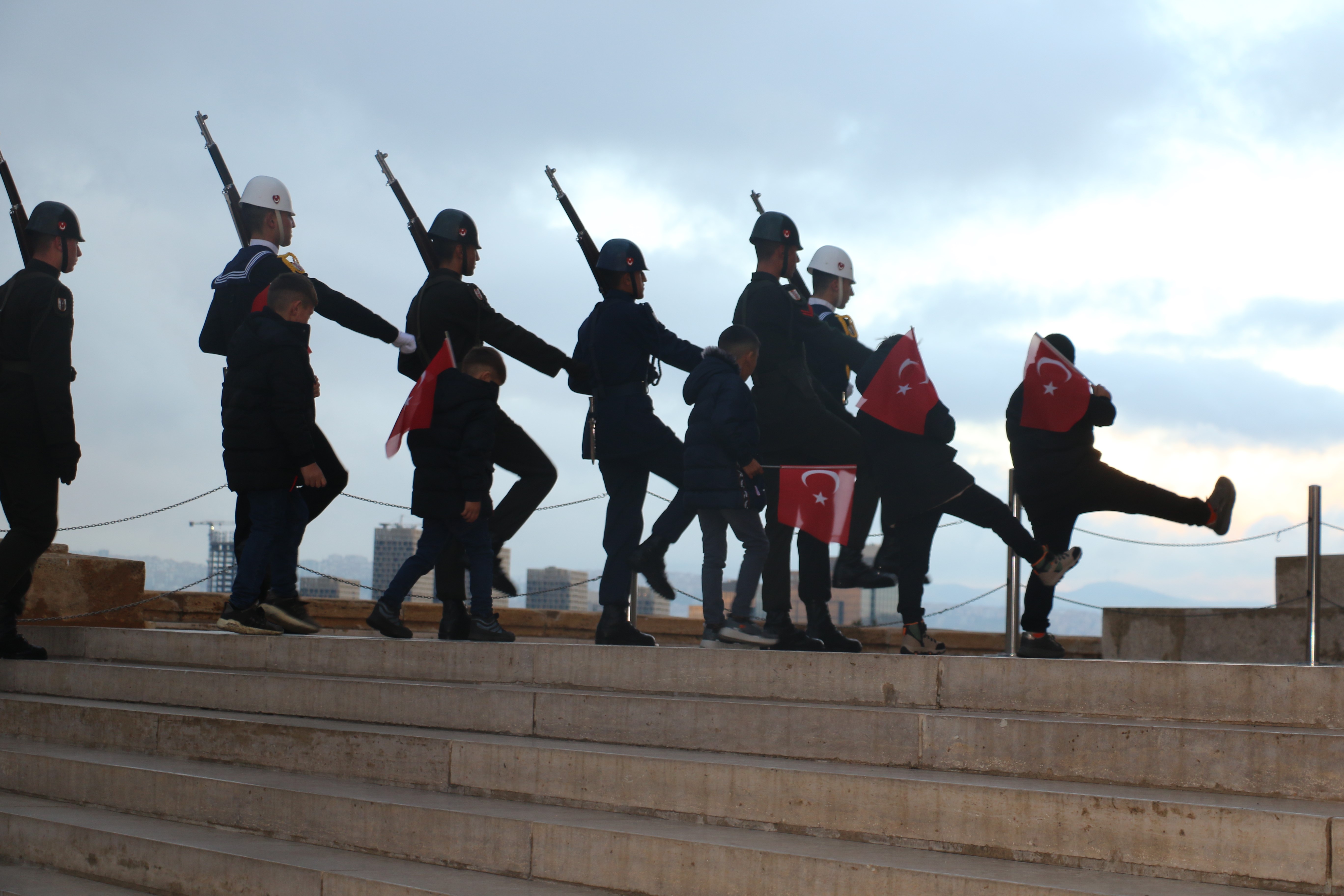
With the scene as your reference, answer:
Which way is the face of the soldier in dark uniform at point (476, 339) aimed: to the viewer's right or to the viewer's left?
to the viewer's right

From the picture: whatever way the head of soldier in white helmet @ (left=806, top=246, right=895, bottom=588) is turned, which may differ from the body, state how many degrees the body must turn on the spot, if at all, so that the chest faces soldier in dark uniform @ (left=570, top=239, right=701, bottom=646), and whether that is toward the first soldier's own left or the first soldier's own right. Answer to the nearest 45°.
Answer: approximately 135° to the first soldier's own right

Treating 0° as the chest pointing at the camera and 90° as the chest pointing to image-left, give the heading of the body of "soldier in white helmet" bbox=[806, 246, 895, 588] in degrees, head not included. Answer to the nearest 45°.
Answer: approximately 270°

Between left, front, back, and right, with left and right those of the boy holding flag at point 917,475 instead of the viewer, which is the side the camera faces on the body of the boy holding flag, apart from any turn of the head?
right

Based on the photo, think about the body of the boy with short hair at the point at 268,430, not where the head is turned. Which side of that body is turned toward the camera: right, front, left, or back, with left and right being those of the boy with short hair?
right

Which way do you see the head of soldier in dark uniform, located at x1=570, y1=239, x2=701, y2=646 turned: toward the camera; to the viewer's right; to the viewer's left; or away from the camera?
to the viewer's right

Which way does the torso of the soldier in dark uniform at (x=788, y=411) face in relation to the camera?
to the viewer's right
